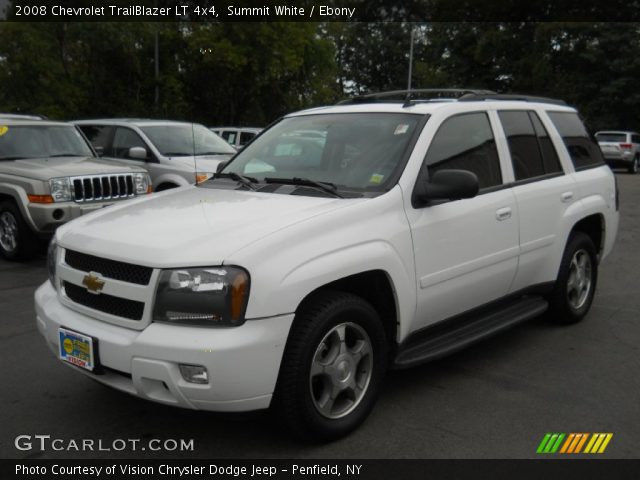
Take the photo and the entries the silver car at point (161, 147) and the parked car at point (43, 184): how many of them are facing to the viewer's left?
0

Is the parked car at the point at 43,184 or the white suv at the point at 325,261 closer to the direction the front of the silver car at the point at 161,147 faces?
the white suv

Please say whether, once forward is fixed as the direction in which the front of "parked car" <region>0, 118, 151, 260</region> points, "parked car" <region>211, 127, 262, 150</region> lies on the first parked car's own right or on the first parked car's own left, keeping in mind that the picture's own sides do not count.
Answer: on the first parked car's own left

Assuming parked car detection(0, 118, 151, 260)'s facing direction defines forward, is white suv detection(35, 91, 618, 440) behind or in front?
in front

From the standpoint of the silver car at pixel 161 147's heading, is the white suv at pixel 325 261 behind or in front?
in front

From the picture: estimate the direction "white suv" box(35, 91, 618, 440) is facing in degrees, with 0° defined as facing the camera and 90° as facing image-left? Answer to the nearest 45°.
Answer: approximately 45°

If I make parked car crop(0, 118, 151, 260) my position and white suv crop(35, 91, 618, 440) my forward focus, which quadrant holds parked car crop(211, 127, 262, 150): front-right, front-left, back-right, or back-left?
back-left

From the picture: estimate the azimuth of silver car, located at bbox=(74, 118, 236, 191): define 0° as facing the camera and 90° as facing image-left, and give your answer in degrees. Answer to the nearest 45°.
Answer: approximately 315°

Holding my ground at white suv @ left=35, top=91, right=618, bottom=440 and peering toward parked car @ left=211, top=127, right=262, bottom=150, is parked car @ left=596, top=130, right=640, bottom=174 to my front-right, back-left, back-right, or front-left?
front-right

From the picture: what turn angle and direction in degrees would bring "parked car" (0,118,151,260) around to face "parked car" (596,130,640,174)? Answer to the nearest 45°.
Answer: approximately 90° to its left

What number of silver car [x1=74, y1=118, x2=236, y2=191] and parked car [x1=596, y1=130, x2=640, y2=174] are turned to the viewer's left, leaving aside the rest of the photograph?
0

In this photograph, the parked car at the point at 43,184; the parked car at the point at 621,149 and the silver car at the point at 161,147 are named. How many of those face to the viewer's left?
0

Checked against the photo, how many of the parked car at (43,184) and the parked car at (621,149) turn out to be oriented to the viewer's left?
0

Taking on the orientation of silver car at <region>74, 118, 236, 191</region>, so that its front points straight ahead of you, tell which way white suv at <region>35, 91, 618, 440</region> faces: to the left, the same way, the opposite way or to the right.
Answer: to the right

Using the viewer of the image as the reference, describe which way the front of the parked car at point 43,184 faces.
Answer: facing the viewer and to the right of the viewer

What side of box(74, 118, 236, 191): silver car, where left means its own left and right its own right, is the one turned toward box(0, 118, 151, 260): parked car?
right
